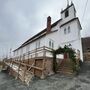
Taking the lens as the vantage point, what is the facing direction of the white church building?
facing the viewer and to the right of the viewer
